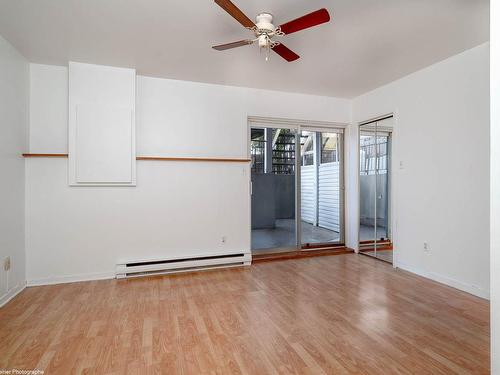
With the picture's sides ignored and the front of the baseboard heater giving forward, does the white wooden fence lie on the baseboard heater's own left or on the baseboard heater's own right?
on the baseboard heater's own left

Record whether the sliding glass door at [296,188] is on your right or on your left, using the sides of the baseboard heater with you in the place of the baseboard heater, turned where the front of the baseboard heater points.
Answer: on your left

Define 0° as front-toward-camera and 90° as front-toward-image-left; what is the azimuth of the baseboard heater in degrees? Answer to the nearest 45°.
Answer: approximately 0°

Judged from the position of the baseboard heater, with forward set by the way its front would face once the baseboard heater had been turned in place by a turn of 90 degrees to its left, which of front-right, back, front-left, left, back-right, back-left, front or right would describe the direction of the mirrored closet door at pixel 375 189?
front
